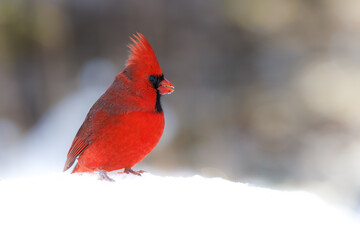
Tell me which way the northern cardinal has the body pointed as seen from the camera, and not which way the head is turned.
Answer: to the viewer's right
